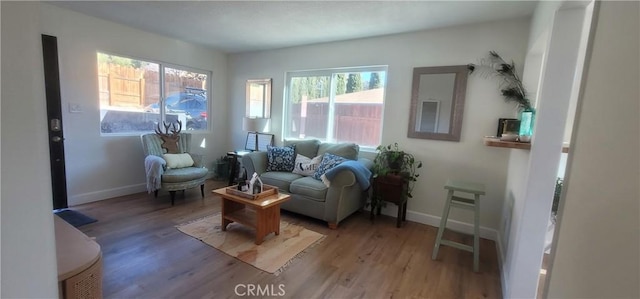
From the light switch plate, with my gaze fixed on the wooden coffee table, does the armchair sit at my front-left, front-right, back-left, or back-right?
front-left

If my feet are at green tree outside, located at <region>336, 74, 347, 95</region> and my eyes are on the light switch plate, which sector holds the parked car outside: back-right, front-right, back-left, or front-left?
front-right

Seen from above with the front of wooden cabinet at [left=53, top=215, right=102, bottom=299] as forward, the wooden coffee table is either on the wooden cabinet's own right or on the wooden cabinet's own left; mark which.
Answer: on the wooden cabinet's own left

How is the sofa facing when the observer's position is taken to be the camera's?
facing the viewer and to the left of the viewer

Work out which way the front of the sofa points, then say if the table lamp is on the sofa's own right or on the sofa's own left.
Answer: on the sofa's own right

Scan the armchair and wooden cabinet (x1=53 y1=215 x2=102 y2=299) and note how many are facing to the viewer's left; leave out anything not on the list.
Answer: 0

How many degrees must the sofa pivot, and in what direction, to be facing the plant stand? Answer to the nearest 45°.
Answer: approximately 135° to its left

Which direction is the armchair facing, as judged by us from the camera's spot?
facing the viewer and to the right of the viewer

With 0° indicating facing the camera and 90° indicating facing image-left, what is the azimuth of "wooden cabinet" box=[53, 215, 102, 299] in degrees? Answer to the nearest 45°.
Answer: approximately 315°

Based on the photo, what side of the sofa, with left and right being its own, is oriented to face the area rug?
front

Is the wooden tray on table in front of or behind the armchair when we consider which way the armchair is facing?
in front

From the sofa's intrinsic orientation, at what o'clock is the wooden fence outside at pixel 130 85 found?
The wooden fence outside is roughly at 2 o'clock from the sofa.
